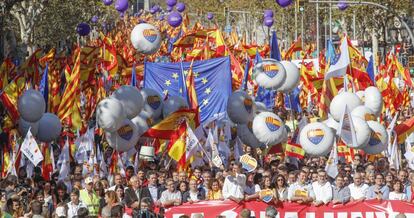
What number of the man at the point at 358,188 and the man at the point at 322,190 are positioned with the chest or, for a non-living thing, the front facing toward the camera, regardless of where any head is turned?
2

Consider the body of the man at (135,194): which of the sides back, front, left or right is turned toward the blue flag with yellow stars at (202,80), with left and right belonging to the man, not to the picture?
back

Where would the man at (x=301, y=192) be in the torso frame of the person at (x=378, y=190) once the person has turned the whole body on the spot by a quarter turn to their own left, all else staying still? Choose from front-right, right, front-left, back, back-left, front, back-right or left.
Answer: back-right

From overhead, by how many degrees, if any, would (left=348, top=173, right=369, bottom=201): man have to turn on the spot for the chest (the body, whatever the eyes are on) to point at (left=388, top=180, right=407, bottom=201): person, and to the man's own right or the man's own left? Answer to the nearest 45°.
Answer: approximately 90° to the man's own left

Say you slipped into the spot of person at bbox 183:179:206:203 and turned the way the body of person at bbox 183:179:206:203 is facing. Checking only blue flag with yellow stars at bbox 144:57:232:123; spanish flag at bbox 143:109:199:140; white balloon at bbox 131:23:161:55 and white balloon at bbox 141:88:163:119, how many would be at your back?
4

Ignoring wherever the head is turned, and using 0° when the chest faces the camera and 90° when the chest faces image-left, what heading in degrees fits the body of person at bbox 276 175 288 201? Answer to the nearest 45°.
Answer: approximately 0°

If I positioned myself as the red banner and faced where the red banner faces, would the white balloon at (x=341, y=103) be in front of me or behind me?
behind

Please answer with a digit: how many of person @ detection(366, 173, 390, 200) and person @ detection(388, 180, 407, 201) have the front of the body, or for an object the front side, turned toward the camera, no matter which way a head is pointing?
2
